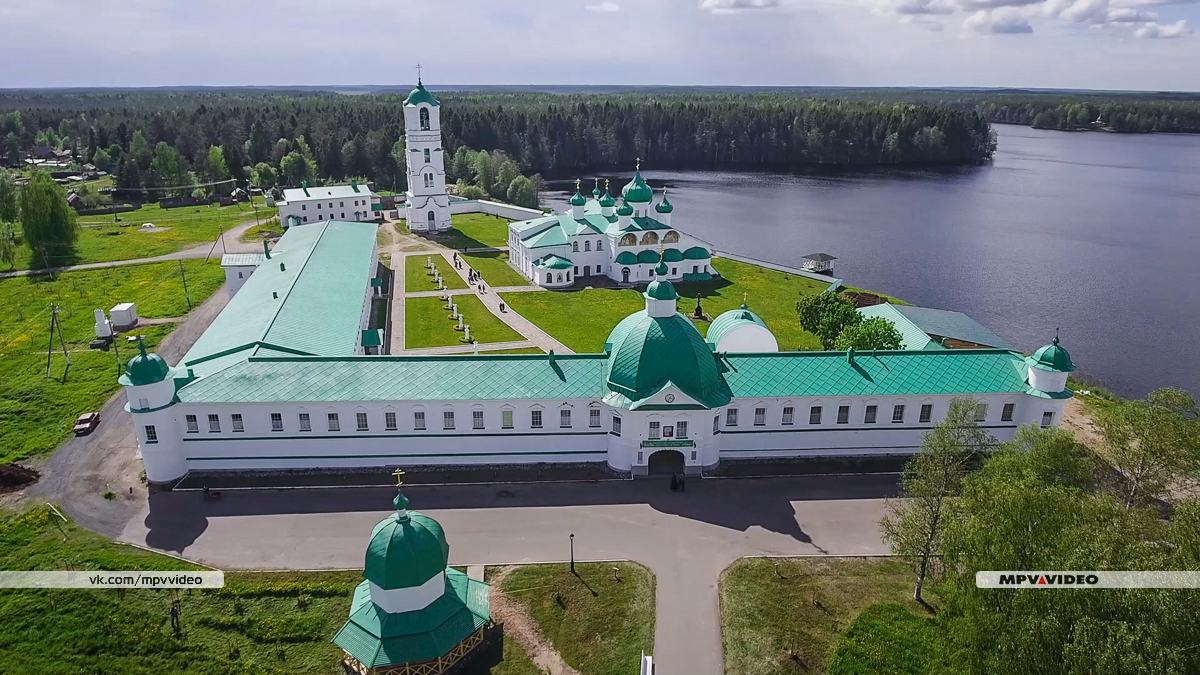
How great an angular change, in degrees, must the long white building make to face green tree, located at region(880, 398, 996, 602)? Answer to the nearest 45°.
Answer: approximately 45° to its left

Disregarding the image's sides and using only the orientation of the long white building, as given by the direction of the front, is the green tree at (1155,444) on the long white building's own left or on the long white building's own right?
on the long white building's own left

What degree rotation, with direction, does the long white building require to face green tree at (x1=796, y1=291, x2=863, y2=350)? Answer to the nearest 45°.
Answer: approximately 135° to its left

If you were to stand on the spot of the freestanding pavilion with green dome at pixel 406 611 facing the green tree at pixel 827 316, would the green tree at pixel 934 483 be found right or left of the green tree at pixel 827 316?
right

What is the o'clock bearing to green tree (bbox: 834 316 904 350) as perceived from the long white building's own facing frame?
The green tree is roughly at 8 o'clock from the long white building.

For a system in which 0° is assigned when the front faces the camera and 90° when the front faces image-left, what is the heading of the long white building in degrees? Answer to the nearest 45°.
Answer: approximately 0°

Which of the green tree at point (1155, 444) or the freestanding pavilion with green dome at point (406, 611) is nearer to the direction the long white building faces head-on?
the freestanding pavilion with green dome

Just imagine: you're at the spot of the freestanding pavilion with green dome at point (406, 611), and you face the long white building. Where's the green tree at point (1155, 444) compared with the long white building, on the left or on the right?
right

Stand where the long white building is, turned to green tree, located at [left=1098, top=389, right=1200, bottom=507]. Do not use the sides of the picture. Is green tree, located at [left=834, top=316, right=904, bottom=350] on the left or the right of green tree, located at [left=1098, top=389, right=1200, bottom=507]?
left

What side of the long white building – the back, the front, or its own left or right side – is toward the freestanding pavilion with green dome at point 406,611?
front
